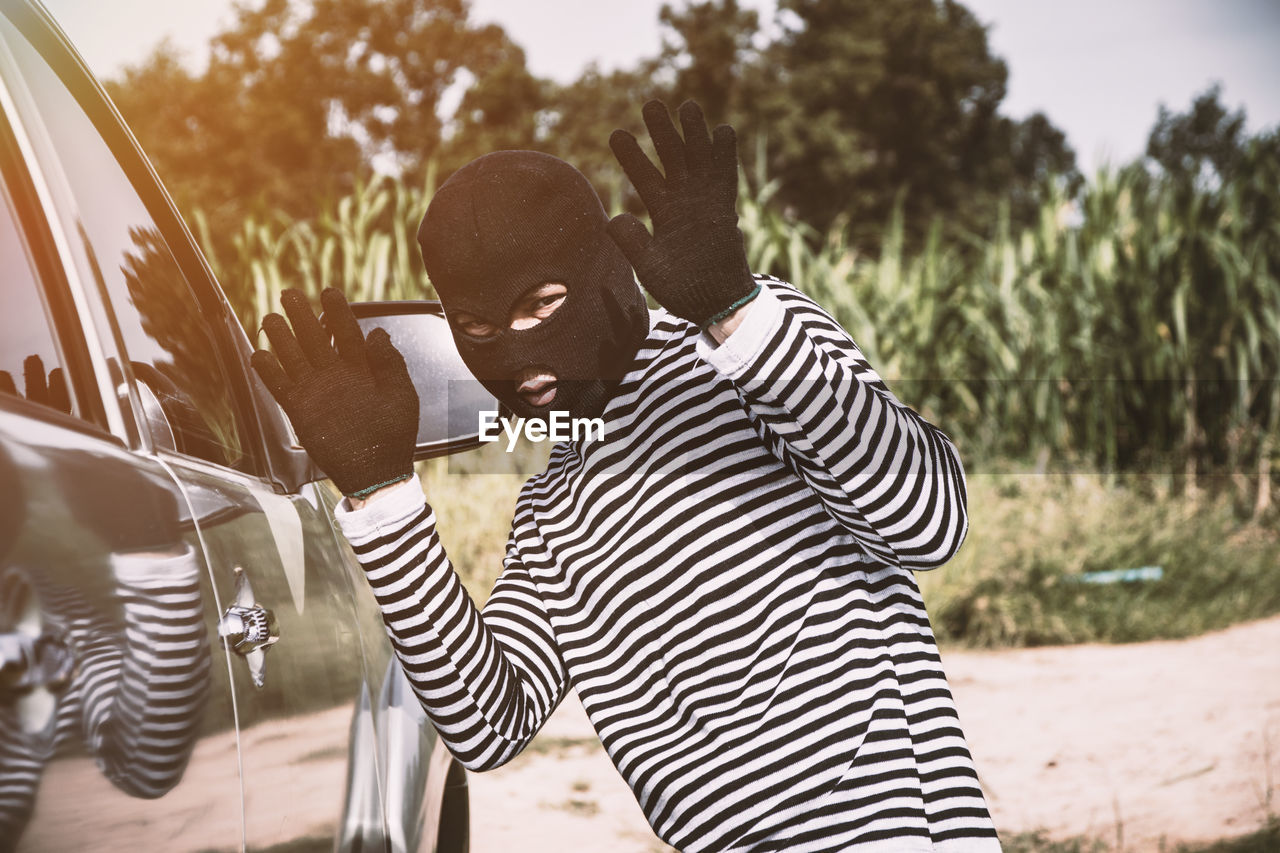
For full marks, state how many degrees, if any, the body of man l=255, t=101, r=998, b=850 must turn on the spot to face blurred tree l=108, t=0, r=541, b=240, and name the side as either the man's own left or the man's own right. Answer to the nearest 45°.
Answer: approximately 135° to the man's own right

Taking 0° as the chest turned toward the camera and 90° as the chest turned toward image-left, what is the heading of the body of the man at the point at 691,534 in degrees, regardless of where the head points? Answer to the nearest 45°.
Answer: approximately 45°

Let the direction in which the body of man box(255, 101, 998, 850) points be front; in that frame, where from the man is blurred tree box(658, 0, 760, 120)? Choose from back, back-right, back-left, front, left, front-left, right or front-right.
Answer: back-right

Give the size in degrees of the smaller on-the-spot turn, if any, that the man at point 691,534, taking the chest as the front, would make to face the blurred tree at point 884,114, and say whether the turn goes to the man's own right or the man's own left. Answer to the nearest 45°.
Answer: approximately 135° to the man's own right

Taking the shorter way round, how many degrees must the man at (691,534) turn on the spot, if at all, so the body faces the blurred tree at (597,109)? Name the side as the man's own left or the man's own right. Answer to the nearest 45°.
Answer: approximately 135° to the man's own right
